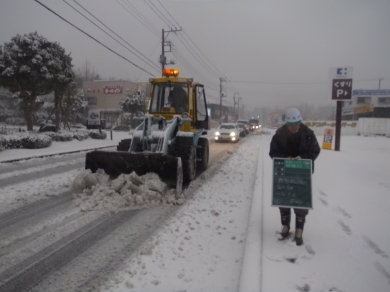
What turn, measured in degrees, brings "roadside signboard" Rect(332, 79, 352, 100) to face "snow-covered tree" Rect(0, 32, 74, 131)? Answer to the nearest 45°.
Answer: approximately 90° to its right

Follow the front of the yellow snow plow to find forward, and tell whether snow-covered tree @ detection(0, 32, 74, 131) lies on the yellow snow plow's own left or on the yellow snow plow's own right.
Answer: on the yellow snow plow's own right

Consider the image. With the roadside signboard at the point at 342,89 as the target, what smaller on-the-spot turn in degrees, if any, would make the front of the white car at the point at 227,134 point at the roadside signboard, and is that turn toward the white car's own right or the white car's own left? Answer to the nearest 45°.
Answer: approximately 45° to the white car's own left

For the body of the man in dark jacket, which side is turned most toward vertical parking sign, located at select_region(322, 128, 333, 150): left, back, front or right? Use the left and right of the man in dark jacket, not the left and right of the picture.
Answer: back

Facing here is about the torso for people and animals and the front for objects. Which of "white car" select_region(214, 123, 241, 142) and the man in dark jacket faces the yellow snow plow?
the white car

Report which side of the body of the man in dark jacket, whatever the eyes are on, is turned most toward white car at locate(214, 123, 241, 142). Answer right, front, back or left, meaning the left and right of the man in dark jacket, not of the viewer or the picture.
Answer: back

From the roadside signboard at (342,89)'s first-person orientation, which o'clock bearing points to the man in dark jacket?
The man in dark jacket is roughly at 12 o'clock from the roadside signboard.

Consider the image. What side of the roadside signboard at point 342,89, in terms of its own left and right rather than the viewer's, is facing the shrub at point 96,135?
right

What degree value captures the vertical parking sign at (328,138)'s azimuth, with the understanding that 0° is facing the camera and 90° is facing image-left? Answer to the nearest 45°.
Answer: approximately 0°

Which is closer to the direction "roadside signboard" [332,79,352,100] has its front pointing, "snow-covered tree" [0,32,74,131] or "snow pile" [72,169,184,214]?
the snow pile

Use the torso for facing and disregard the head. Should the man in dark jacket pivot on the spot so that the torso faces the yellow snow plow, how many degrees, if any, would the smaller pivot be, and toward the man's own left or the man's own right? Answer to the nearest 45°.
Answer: approximately 135° to the man's own right

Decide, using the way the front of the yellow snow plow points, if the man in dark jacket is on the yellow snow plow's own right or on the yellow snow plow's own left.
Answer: on the yellow snow plow's own left
